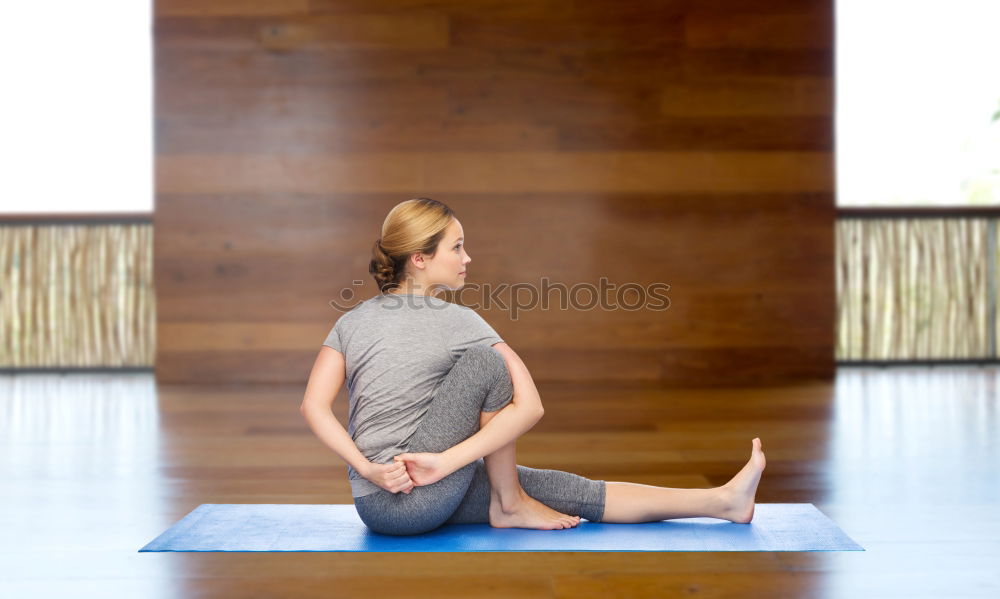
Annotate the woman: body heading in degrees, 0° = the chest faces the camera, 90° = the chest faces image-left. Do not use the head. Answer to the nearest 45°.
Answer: approximately 225°

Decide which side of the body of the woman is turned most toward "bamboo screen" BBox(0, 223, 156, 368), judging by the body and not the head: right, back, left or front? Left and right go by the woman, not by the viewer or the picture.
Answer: left

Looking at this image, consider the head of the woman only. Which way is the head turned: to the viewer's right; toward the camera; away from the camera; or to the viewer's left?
to the viewer's right

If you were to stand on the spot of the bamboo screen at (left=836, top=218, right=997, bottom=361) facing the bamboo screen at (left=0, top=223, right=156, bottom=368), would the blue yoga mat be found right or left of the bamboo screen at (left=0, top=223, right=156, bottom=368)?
left

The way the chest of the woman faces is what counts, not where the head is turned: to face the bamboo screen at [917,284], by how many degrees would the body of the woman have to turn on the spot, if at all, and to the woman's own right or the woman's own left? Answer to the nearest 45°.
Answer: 0° — they already face it
